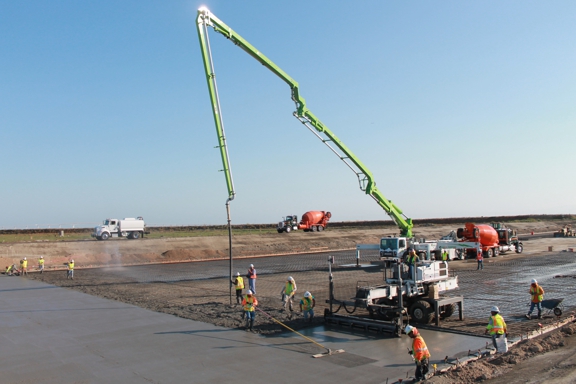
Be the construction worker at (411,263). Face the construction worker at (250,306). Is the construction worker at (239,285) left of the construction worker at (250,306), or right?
right

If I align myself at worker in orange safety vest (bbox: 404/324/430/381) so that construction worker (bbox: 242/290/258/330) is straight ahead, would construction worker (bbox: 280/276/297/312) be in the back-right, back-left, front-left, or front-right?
front-right

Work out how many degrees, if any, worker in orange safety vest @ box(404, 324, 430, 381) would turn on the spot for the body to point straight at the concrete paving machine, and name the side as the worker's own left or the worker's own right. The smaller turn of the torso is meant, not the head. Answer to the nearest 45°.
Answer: approximately 90° to the worker's own right

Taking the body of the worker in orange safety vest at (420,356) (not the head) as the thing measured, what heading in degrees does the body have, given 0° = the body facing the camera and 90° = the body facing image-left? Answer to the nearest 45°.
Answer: approximately 90°

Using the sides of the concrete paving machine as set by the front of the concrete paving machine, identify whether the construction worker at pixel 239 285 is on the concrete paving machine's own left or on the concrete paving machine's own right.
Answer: on the concrete paving machine's own right

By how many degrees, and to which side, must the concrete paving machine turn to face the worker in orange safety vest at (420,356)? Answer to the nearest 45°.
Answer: approximately 45° to its left

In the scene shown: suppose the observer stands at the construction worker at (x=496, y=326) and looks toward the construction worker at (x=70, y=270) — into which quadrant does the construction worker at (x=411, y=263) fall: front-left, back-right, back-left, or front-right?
front-right

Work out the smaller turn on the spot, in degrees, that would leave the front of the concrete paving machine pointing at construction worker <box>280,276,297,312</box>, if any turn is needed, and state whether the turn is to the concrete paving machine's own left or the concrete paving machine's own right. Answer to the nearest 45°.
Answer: approximately 45° to the concrete paving machine's own right

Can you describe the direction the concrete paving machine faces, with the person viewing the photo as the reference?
facing the viewer and to the left of the viewer

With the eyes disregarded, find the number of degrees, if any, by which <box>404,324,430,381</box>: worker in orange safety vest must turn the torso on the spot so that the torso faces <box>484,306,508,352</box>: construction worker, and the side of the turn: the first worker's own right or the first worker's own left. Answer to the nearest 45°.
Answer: approximately 135° to the first worker's own right
